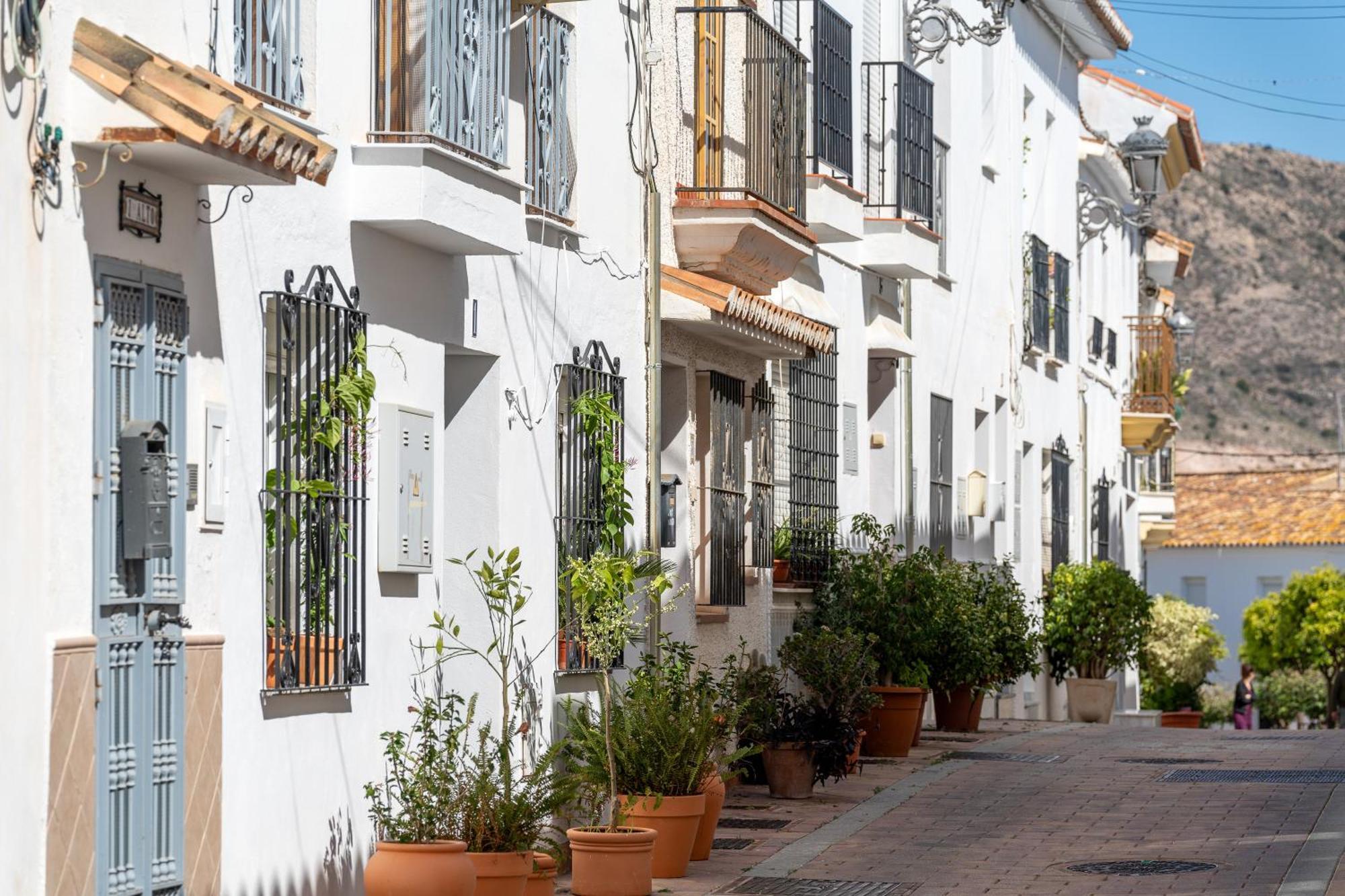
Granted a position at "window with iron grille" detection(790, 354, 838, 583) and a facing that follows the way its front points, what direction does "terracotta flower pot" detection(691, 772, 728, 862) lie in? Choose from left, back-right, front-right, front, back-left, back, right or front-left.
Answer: front-right

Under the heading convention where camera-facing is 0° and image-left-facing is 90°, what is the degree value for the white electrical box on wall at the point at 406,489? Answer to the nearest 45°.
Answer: approximately 315°

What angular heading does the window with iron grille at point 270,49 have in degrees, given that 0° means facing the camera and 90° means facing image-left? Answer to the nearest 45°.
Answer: approximately 315°

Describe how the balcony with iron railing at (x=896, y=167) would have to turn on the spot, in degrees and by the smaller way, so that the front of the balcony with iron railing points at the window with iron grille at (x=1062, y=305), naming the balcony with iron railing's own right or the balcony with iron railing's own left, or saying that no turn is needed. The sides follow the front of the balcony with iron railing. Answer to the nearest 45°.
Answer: approximately 135° to the balcony with iron railing's own left

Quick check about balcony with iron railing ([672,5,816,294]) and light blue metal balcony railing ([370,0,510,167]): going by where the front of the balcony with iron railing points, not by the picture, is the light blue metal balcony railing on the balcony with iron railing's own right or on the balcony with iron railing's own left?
on the balcony with iron railing's own right

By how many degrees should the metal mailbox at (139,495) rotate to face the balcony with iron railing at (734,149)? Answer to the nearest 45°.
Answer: approximately 90° to its left

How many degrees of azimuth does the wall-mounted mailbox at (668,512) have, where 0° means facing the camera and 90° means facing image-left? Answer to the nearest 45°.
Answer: approximately 315°

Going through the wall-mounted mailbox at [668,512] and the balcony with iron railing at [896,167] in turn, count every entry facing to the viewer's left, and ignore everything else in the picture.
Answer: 0
